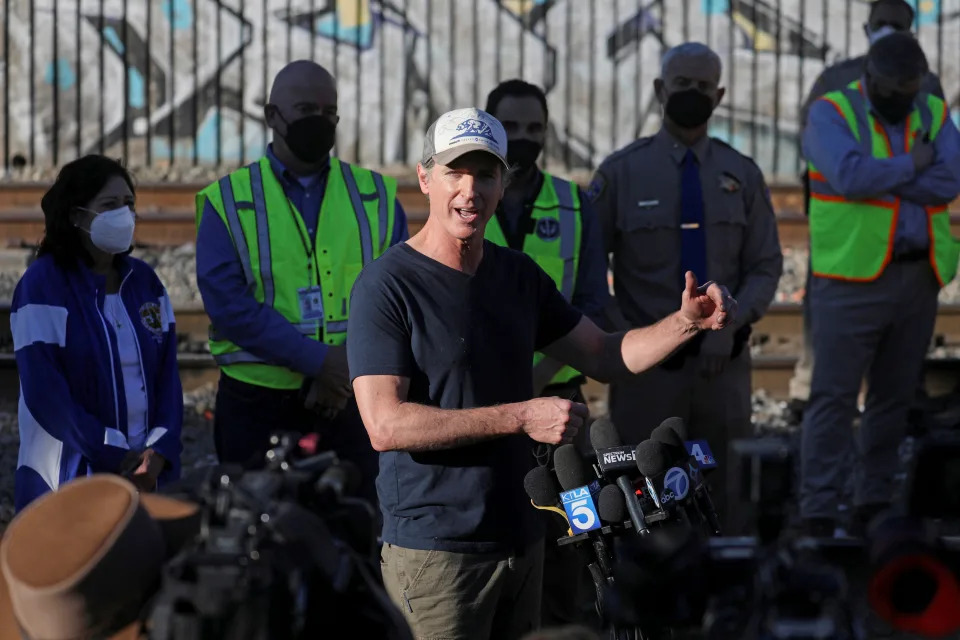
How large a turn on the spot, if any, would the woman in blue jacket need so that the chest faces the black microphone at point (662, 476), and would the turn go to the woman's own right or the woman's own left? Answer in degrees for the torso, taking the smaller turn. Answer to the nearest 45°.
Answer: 0° — they already face it

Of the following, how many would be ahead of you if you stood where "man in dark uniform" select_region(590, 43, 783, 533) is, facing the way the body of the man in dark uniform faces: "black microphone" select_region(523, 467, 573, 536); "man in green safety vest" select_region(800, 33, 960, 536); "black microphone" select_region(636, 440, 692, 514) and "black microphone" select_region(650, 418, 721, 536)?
3

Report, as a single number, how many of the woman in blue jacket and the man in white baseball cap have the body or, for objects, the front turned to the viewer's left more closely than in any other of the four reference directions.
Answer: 0

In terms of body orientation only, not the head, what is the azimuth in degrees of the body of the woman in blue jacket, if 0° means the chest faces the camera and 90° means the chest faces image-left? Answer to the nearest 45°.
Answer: approximately 315°

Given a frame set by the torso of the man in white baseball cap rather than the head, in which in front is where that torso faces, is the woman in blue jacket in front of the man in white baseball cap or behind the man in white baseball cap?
behind

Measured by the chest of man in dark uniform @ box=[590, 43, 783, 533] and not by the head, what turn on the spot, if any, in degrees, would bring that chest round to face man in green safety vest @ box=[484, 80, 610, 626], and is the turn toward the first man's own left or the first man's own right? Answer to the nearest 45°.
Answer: approximately 45° to the first man's own right

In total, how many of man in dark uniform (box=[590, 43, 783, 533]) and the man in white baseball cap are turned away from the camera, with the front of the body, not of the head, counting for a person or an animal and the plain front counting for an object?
0

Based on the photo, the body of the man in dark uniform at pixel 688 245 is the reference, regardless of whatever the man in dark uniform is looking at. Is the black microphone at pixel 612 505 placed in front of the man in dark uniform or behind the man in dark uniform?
in front

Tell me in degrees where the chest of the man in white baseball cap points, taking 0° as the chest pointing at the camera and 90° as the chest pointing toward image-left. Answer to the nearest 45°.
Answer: approximately 315°

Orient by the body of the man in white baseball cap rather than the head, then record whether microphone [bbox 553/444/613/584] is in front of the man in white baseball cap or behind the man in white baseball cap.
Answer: in front

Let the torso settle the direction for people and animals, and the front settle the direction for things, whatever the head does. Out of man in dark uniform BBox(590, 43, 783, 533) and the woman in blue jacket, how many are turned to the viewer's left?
0
